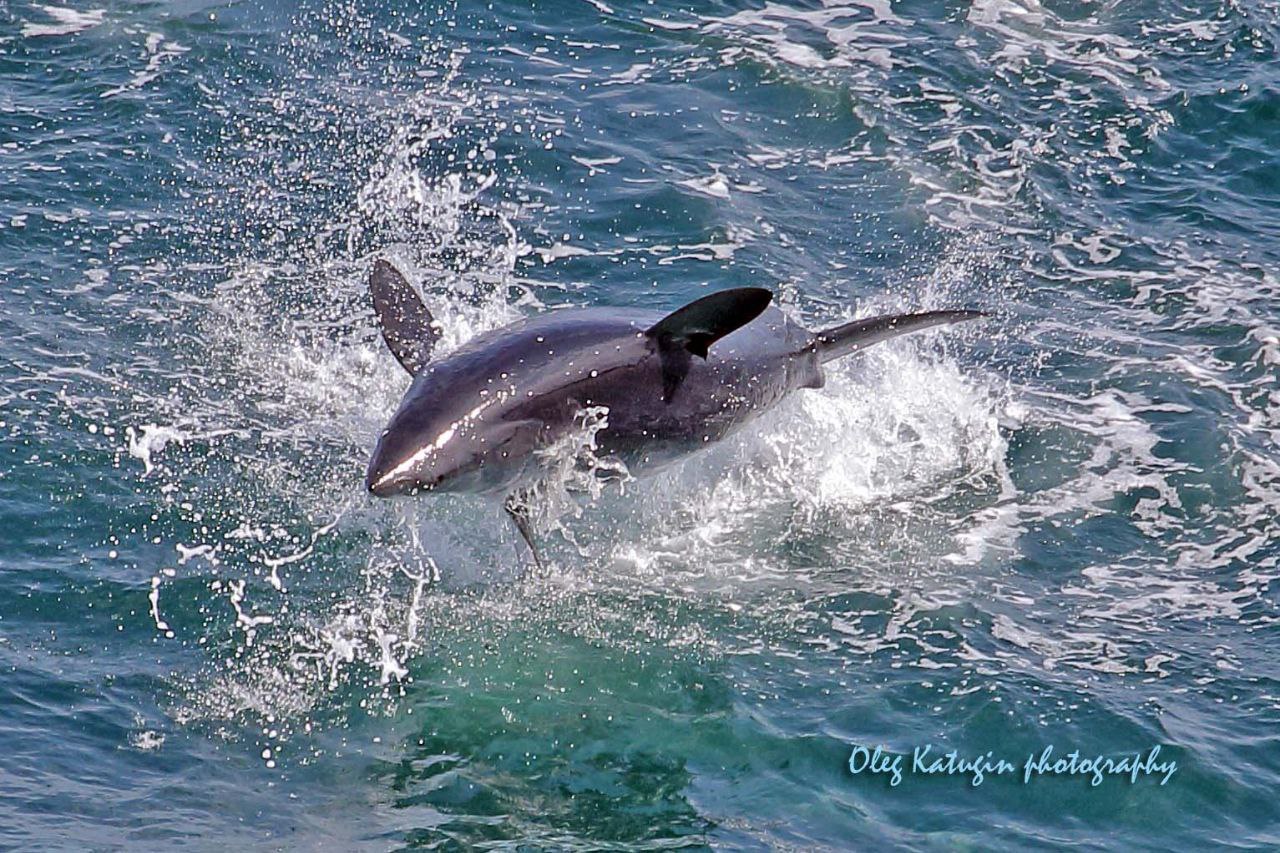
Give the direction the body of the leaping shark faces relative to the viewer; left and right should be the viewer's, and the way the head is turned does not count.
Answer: facing the viewer and to the left of the viewer
